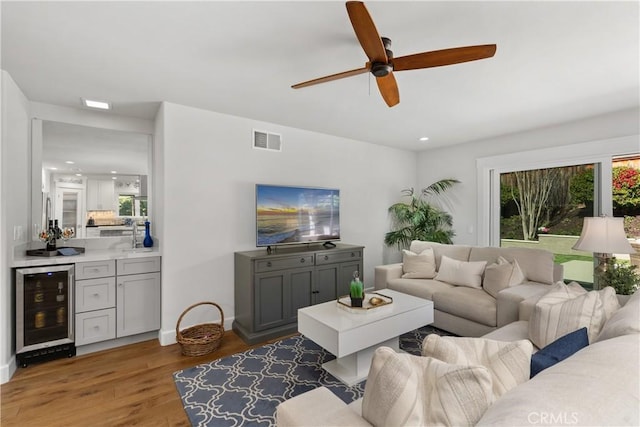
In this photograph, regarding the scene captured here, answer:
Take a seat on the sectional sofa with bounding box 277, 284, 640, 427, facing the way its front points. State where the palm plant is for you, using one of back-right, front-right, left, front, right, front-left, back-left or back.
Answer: front-right

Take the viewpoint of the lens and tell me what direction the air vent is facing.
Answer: facing the viewer and to the right of the viewer

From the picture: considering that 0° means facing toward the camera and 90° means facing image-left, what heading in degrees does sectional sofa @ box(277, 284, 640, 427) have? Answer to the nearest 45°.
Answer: approximately 135°

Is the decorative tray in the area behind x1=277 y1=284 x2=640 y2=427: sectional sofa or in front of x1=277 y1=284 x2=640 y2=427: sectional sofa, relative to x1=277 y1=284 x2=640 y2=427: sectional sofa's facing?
in front

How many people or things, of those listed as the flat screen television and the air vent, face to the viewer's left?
0

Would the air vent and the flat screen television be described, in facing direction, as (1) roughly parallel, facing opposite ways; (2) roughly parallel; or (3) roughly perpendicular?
roughly parallel

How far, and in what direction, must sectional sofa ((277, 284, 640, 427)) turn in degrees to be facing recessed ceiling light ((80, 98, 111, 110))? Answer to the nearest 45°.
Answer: approximately 45° to its left

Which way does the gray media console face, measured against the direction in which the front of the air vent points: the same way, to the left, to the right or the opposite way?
the same way

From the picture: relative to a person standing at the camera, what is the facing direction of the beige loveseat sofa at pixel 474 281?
facing the viewer and to the left of the viewer

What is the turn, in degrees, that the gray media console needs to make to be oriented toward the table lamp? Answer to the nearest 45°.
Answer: approximately 45° to its left

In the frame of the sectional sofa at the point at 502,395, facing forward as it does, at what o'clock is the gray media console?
The gray media console is roughly at 12 o'clock from the sectional sofa.

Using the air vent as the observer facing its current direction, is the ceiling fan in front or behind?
in front

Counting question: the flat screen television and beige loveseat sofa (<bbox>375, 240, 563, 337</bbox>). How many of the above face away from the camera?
0
